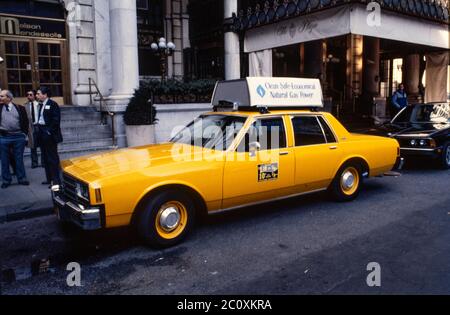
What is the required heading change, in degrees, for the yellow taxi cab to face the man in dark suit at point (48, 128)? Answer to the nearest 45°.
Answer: approximately 90° to its right

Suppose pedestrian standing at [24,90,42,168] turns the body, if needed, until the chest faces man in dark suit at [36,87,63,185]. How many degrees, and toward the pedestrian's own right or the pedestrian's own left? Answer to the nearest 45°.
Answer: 0° — they already face them

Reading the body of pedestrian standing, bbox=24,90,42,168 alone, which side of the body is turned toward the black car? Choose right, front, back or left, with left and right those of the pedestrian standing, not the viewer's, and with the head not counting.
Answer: left

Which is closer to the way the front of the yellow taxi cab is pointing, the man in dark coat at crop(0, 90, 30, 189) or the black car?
the man in dark coat

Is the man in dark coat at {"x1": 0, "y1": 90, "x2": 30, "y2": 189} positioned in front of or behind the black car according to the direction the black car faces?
in front

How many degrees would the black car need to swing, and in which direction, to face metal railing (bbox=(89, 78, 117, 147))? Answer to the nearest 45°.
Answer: approximately 45° to its right

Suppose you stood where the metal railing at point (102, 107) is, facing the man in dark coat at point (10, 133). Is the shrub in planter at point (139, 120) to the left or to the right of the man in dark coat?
left

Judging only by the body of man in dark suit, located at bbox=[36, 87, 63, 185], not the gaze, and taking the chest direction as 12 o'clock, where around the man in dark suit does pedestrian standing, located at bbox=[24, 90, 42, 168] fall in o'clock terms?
The pedestrian standing is roughly at 4 o'clock from the man in dark suit.

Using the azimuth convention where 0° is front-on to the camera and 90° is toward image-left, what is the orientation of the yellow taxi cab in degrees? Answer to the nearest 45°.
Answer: approximately 45°

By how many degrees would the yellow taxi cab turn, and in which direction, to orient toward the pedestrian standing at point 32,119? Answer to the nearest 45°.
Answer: approximately 90° to its right
